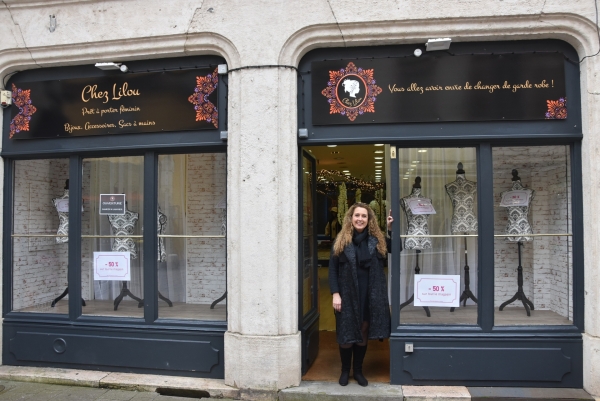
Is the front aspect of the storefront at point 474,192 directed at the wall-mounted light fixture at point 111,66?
no

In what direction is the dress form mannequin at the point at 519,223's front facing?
toward the camera

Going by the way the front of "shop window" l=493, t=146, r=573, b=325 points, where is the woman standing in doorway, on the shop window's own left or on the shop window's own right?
on the shop window's own right

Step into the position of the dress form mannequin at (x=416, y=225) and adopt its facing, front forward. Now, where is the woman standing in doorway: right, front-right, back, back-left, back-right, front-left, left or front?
front-right

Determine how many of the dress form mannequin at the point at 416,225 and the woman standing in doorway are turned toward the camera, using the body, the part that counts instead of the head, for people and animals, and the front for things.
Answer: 2

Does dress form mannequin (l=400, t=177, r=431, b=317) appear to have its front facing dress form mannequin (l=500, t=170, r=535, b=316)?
no

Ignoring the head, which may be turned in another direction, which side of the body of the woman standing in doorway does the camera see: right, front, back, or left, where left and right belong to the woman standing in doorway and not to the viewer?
front

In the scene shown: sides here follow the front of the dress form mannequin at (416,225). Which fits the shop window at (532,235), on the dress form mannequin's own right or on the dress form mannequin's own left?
on the dress form mannequin's own left

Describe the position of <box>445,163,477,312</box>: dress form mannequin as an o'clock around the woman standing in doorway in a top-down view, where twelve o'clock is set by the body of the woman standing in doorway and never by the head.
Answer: The dress form mannequin is roughly at 8 o'clock from the woman standing in doorway.

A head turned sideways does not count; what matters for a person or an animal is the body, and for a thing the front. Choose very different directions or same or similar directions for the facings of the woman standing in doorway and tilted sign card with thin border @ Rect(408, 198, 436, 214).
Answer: same or similar directions

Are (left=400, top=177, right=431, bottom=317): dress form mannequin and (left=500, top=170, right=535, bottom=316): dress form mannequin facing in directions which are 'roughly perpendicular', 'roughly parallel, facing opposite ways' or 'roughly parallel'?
roughly parallel

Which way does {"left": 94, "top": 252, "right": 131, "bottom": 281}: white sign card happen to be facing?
toward the camera

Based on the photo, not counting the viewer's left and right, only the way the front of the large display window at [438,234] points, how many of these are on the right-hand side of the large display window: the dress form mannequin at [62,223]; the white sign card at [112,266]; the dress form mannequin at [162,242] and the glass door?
4

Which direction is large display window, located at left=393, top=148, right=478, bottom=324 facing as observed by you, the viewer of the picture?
facing the viewer

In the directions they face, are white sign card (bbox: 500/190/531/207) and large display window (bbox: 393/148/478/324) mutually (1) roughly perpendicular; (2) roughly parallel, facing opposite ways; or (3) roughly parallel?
roughly parallel

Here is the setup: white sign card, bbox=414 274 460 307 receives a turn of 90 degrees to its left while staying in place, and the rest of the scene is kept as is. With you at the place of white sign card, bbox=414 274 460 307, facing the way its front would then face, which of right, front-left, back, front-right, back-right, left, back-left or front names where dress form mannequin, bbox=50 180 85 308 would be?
back

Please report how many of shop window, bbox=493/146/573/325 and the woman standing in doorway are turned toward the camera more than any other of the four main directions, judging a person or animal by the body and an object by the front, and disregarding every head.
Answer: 2

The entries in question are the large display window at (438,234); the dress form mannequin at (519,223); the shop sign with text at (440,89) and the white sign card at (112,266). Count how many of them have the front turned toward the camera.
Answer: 4

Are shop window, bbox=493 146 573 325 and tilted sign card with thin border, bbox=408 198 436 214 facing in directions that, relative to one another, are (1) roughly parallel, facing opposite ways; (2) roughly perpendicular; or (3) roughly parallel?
roughly parallel

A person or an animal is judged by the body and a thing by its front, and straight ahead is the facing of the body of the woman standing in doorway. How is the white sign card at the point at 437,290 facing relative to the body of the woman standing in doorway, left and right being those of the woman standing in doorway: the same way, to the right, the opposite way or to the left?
the same way

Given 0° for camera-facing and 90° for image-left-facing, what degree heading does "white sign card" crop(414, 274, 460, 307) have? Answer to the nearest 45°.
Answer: approximately 0°

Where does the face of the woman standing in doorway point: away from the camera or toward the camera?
toward the camera

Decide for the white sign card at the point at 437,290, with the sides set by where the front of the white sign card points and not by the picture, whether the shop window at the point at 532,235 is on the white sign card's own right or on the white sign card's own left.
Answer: on the white sign card's own left

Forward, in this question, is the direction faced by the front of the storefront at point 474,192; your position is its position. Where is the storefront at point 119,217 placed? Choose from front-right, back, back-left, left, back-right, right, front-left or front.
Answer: right

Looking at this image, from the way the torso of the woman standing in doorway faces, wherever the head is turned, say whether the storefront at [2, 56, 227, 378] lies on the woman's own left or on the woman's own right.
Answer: on the woman's own right
